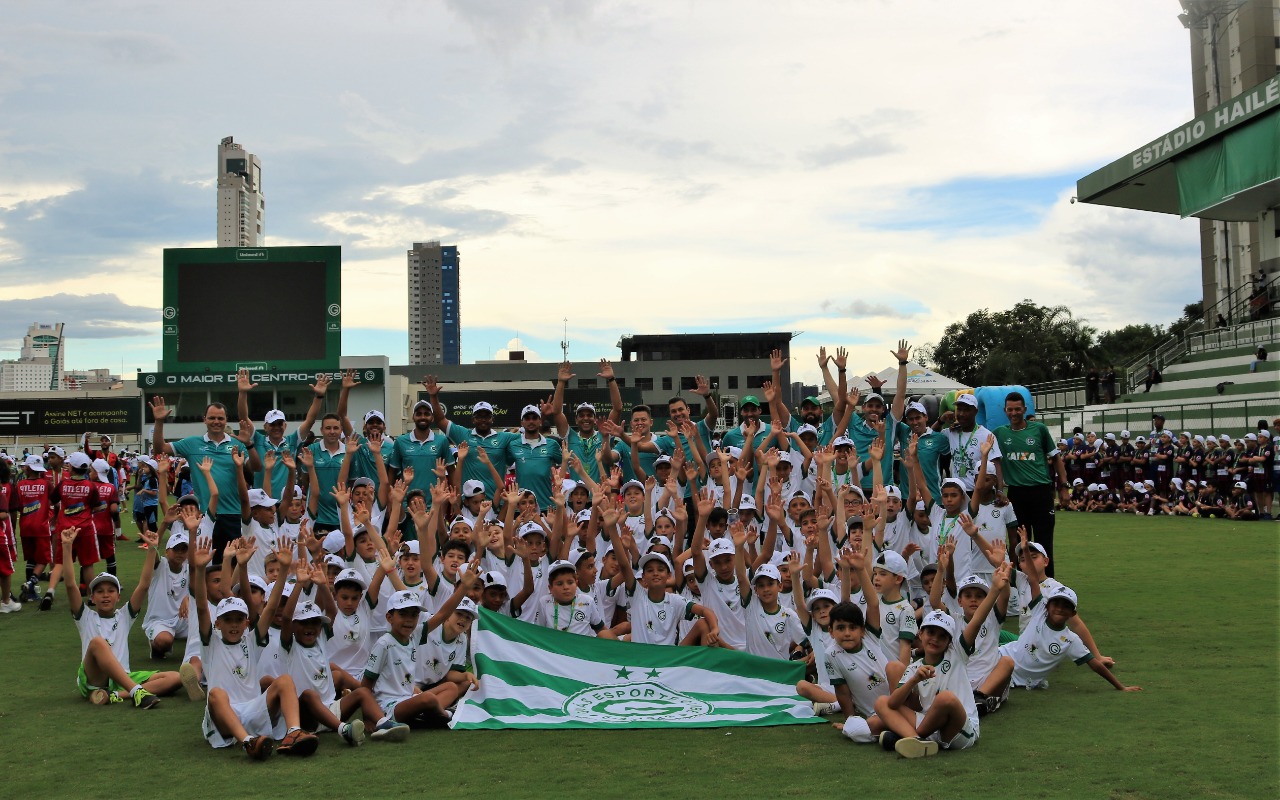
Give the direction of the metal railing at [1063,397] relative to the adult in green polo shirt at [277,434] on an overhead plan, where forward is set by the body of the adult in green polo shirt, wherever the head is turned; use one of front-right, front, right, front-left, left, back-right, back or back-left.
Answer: back-left

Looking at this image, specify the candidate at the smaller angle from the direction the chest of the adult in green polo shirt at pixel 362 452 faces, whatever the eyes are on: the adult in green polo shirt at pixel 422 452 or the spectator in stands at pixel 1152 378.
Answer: the adult in green polo shirt

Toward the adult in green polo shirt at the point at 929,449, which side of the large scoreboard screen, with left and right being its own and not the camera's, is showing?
front

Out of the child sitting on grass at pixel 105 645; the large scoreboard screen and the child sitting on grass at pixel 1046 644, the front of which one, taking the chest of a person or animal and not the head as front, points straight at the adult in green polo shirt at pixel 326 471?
the large scoreboard screen

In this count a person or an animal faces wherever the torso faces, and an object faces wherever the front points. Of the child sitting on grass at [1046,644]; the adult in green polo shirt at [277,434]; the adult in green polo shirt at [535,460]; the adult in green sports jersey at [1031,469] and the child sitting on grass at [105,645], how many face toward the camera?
5

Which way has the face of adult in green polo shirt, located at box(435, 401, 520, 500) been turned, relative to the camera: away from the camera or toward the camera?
toward the camera

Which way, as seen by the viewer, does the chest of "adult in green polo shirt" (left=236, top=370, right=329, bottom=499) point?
toward the camera

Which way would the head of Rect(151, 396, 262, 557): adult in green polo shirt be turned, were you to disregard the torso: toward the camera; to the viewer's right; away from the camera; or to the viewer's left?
toward the camera

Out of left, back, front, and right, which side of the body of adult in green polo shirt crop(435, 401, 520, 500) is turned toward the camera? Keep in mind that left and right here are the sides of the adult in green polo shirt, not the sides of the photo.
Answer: front

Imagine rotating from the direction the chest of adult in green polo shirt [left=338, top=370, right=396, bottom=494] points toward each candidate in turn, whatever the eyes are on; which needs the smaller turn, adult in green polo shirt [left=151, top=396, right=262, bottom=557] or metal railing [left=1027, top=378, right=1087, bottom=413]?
the adult in green polo shirt

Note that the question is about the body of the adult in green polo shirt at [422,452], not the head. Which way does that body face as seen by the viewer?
toward the camera

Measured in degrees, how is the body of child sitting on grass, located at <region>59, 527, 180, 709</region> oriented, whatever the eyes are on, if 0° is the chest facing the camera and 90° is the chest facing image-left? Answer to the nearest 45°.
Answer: approximately 0°

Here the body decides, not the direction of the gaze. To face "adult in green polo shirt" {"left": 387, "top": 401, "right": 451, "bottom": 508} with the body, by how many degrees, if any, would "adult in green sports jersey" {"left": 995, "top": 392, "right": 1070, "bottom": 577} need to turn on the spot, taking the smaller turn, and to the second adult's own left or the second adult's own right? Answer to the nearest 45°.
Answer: approximately 90° to the second adult's own right

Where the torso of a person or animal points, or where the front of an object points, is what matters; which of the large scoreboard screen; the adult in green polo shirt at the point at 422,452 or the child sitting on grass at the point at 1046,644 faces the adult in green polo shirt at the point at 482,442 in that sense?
the large scoreboard screen

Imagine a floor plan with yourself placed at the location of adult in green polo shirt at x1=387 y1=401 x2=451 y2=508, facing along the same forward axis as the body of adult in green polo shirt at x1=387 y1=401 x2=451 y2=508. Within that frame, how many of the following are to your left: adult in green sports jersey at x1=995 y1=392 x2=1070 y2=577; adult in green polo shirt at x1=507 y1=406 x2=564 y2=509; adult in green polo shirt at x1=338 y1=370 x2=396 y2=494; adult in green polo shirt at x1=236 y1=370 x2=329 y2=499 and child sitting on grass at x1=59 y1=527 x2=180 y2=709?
2

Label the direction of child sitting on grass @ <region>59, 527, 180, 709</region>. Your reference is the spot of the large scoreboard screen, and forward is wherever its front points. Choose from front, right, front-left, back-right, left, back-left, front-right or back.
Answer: front

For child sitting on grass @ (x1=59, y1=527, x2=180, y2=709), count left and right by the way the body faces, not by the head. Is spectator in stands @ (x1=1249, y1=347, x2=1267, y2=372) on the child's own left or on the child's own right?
on the child's own left

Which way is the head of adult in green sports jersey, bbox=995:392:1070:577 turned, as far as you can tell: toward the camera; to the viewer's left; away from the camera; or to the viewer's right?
toward the camera

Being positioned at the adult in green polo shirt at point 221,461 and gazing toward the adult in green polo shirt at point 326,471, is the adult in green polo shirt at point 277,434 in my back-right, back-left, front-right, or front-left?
front-left
